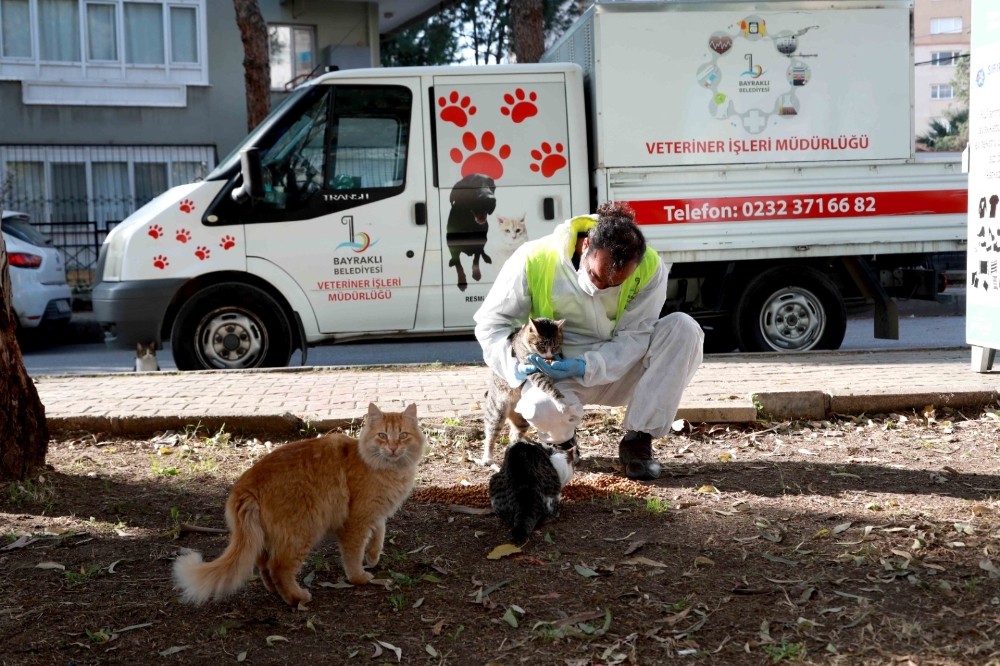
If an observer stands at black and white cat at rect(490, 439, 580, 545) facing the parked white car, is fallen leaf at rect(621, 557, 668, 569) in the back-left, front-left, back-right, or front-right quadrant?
back-right

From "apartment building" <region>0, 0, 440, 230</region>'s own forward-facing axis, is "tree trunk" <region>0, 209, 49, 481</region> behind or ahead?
ahead

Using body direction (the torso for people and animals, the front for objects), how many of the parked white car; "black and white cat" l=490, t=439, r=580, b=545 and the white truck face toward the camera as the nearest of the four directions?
0

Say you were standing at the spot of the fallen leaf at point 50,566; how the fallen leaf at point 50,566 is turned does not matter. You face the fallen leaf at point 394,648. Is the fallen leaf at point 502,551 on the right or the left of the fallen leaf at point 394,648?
left

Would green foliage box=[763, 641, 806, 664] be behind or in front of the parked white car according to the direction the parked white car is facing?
behind

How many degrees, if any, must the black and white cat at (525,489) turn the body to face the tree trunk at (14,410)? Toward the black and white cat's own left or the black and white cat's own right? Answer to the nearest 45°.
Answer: approximately 135° to the black and white cat's own left

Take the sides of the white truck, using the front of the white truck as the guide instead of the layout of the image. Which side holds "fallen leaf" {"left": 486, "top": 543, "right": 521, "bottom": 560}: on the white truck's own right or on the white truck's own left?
on the white truck's own left

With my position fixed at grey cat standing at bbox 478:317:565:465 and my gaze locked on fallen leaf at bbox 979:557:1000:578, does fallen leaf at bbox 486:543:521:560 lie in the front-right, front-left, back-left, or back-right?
front-right

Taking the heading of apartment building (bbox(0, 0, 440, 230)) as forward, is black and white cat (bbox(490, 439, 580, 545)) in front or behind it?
in front

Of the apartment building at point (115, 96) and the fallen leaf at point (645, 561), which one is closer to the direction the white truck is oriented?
the apartment building

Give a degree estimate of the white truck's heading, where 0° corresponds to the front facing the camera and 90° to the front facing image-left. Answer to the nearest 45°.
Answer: approximately 90°

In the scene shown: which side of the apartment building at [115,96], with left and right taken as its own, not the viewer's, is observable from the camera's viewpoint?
front

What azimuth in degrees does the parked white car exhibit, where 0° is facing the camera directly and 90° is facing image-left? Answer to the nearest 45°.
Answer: approximately 135°

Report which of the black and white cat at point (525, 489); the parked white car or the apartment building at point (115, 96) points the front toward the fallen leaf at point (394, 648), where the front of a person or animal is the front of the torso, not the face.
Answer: the apartment building

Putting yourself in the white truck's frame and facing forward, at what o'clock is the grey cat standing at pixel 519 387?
The grey cat standing is roughly at 9 o'clock from the white truck.

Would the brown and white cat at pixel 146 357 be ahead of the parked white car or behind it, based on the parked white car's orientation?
behind

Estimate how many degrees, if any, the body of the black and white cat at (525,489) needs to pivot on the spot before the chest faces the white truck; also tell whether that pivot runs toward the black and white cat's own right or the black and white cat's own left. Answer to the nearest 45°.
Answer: approximately 45° to the black and white cat's own left

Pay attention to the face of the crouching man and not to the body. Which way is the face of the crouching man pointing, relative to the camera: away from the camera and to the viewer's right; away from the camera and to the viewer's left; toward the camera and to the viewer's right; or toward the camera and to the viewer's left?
toward the camera and to the viewer's left
